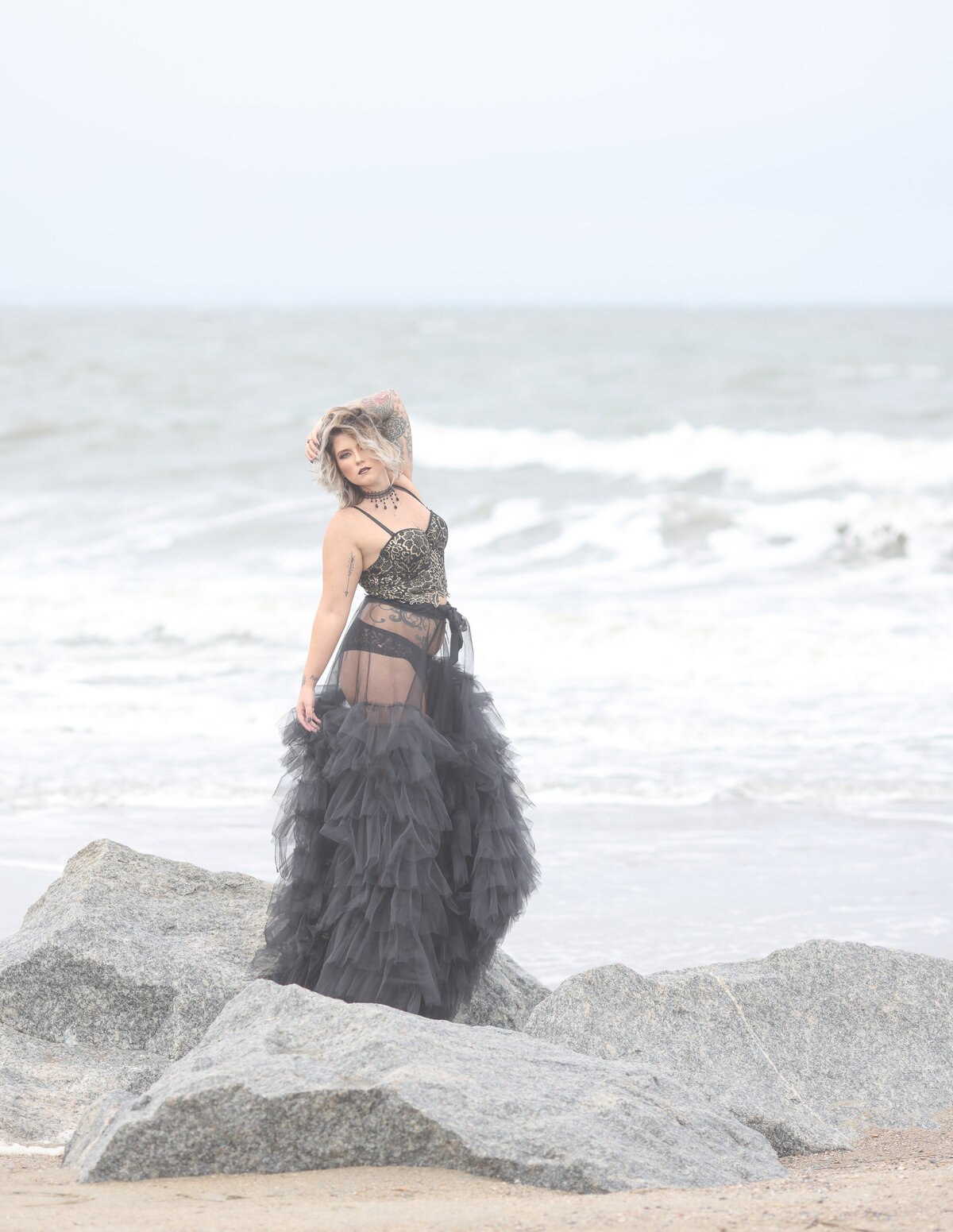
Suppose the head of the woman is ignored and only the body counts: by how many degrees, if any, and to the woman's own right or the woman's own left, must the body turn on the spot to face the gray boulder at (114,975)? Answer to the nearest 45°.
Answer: approximately 135° to the woman's own right

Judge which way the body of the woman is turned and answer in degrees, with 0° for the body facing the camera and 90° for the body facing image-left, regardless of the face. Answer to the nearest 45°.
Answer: approximately 315°

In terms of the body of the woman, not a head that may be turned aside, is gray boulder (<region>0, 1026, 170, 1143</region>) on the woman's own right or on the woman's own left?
on the woman's own right
